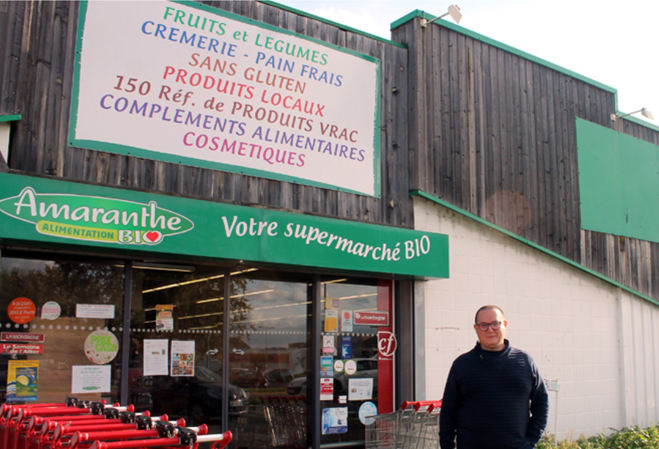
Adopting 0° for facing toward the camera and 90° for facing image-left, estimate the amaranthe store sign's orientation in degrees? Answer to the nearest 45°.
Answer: approximately 315°

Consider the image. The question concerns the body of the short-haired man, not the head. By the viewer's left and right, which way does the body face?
facing the viewer

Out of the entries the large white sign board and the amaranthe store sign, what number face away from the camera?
0

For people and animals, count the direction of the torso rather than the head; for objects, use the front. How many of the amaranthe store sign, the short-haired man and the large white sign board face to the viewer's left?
0

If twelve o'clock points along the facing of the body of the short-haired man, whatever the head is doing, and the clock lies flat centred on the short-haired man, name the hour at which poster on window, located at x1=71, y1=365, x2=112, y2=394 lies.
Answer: The poster on window is roughly at 4 o'clock from the short-haired man.

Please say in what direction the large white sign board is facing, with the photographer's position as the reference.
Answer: facing the viewer and to the right of the viewer

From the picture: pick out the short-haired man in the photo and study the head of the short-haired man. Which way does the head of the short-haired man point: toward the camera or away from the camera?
toward the camera

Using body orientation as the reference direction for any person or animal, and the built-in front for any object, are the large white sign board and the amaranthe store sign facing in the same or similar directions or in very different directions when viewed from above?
same or similar directions

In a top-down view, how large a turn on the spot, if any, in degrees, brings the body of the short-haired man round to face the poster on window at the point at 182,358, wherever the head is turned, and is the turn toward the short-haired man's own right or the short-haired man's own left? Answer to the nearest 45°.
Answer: approximately 135° to the short-haired man's own right
